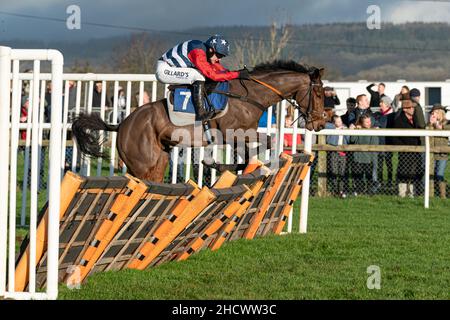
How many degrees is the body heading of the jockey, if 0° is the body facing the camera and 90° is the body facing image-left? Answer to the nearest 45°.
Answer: approximately 270°

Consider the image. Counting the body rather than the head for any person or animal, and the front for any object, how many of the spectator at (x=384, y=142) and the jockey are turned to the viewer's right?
1

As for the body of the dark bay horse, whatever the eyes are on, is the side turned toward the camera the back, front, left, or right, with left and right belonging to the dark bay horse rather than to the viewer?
right

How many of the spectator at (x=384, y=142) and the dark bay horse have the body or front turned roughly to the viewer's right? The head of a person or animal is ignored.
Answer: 1

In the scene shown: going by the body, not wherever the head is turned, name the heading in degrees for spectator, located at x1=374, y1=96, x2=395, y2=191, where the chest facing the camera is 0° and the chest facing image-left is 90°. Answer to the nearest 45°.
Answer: approximately 45°
